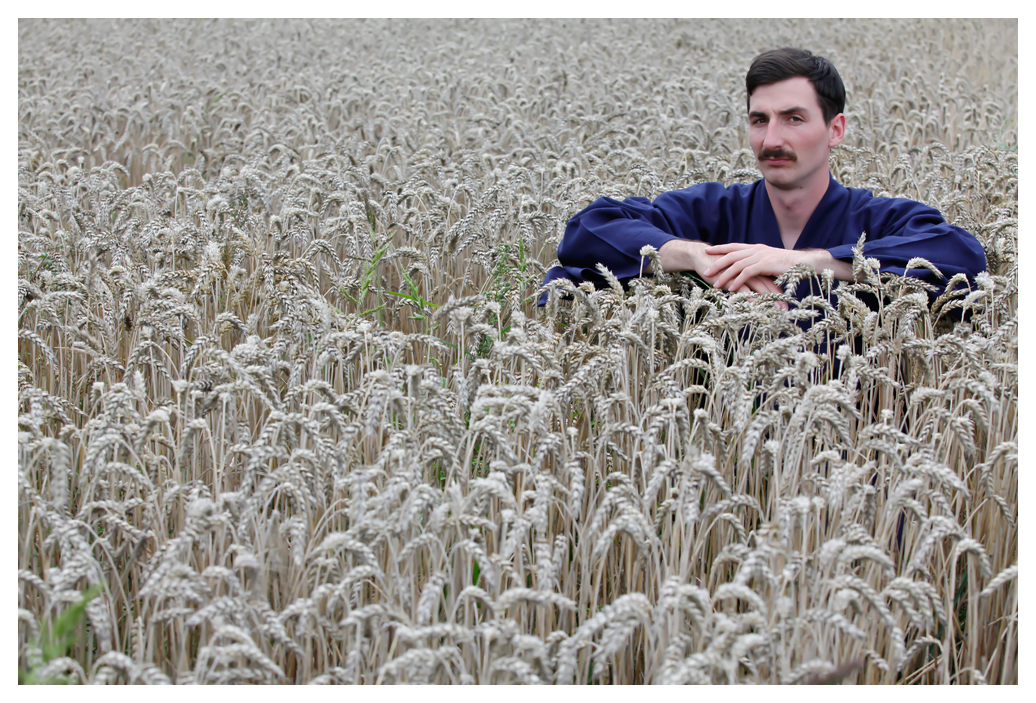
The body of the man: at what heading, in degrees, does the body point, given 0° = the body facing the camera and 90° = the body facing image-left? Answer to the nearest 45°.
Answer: approximately 0°
